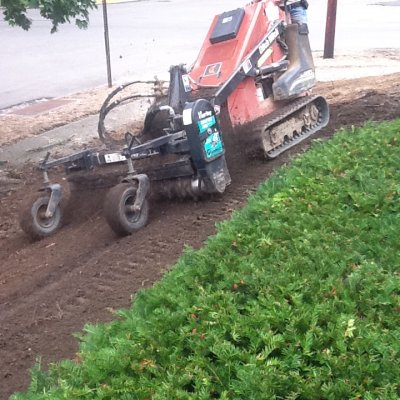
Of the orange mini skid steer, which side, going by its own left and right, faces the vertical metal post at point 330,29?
back

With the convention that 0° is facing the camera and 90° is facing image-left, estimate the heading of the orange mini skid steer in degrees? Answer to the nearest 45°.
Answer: approximately 45°
